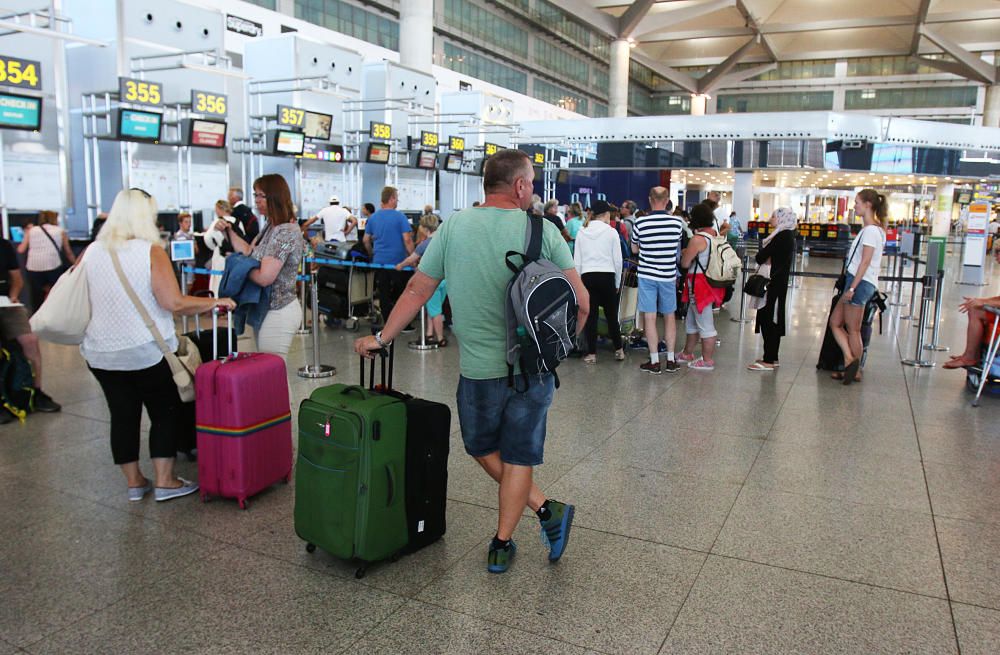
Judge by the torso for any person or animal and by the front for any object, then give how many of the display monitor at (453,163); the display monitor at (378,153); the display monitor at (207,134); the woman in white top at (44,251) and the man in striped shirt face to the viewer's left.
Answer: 0

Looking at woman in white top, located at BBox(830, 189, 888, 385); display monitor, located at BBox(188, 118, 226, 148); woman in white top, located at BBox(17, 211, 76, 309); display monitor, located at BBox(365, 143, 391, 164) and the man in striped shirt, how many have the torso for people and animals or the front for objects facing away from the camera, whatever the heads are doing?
2

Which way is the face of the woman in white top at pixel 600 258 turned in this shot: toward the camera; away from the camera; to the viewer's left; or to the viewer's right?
away from the camera

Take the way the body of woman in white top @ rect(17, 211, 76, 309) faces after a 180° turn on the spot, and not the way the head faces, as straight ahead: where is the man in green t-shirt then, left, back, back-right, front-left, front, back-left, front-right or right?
front

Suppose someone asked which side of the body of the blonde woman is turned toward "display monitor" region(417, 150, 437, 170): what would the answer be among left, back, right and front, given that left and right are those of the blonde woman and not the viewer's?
front

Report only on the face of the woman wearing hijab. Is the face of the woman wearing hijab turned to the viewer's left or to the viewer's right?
to the viewer's left

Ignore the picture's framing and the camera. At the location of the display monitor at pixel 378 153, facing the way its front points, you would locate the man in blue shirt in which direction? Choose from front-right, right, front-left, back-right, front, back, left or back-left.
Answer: front-right

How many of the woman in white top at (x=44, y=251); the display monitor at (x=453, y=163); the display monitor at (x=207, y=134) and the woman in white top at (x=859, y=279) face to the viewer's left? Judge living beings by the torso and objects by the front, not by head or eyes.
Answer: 1

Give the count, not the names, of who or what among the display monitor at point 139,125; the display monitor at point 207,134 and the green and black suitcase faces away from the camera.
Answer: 0

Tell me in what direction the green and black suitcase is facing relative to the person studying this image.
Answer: facing the viewer and to the left of the viewer

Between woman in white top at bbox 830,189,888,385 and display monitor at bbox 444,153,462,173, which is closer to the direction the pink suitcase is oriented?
the woman in white top

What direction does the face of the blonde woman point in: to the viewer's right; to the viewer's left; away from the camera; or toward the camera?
away from the camera

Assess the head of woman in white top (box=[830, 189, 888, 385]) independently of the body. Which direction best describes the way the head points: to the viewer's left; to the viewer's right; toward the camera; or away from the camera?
to the viewer's left

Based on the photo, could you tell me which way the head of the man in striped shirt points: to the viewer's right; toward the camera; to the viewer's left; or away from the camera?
away from the camera

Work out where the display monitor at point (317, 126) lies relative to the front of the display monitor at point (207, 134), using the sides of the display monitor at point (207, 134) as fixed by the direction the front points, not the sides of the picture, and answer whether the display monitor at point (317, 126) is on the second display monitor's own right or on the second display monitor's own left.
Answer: on the second display monitor's own left

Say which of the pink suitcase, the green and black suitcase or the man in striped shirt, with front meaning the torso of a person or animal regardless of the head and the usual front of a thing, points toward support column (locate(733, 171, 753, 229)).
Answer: the man in striped shirt

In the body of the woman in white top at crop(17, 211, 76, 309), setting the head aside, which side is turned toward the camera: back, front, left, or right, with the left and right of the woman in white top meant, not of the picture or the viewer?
back

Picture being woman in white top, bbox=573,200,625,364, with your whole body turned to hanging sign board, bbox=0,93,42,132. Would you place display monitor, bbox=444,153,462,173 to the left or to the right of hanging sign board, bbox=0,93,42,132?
right
